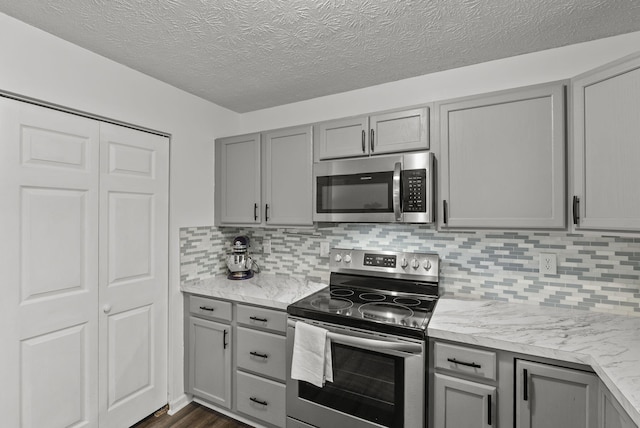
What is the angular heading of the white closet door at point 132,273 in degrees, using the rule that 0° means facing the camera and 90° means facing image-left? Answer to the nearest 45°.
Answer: approximately 315°

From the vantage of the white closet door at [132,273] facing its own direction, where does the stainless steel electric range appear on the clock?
The stainless steel electric range is roughly at 12 o'clock from the white closet door.

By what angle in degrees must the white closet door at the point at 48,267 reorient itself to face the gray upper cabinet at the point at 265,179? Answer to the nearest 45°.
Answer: approximately 45° to its left

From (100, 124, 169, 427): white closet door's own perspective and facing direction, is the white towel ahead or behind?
ahead

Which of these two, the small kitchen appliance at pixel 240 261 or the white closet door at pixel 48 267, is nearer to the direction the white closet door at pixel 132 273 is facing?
the small kitchen appliance

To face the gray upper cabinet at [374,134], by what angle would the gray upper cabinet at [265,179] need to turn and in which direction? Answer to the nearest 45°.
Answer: approximately 90° to its left

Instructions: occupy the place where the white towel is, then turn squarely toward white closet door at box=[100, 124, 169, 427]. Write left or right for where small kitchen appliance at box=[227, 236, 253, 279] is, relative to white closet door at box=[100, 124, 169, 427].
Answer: right

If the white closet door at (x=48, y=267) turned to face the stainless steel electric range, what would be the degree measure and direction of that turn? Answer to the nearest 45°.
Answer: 0° — it already faces it

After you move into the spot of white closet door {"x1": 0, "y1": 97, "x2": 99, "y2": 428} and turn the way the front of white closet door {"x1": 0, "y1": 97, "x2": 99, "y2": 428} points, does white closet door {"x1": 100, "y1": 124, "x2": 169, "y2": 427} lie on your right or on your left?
on your left

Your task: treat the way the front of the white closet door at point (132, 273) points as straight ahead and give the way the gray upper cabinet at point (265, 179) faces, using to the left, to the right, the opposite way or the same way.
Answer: to the right
